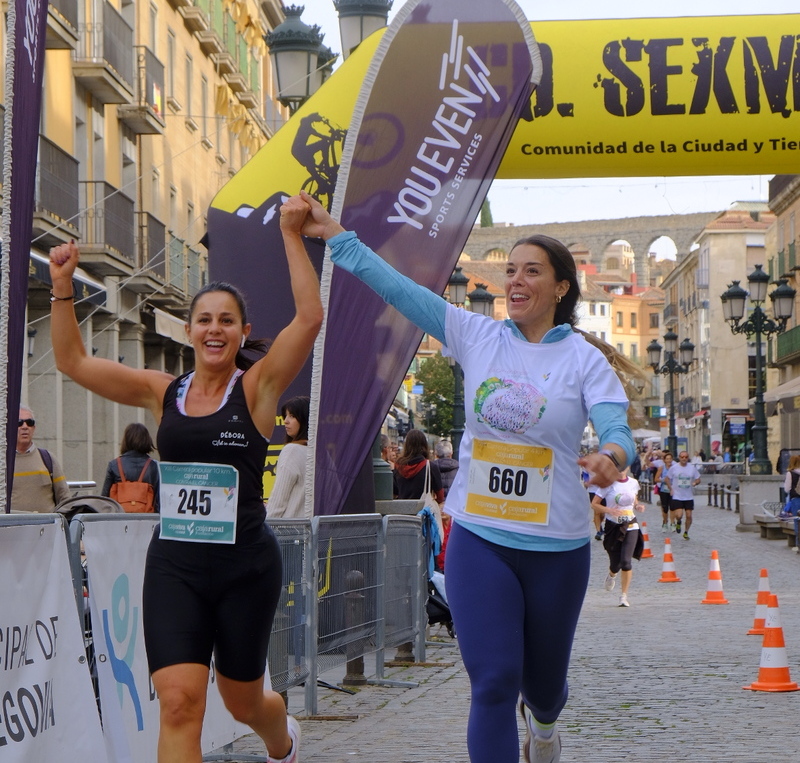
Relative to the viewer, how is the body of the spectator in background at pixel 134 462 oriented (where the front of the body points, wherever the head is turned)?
away from the camera

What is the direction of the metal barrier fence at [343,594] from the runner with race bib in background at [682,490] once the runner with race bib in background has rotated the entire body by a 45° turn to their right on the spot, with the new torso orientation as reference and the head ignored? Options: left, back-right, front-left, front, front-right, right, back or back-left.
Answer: front-left

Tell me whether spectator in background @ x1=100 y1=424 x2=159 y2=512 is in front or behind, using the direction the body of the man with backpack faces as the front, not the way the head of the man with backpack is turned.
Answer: behind

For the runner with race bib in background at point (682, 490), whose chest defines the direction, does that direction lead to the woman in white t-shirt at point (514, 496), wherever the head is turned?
yes

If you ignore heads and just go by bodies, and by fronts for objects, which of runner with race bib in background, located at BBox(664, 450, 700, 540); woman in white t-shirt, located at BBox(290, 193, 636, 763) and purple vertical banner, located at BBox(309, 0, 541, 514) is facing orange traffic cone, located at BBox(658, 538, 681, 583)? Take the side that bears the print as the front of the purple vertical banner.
the runner with race bib in background

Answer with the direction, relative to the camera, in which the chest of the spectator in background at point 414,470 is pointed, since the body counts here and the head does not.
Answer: away from the camera

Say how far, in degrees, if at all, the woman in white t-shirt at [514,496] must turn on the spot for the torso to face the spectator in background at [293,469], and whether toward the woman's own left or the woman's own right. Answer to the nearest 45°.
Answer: approximately 135° to the woman's own right

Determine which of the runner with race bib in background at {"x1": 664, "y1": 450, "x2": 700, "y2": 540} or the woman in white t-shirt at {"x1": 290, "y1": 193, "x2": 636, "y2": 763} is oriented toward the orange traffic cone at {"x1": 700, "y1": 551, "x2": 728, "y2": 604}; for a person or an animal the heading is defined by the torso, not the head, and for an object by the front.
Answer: the runner with race bib in background

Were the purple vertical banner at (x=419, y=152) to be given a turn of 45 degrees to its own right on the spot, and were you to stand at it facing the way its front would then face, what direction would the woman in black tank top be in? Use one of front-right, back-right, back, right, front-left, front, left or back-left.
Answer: front-left

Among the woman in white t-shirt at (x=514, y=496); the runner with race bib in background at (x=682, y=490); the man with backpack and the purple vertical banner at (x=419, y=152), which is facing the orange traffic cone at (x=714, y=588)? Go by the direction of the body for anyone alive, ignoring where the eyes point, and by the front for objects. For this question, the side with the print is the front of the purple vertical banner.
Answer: the runner with race bib in background

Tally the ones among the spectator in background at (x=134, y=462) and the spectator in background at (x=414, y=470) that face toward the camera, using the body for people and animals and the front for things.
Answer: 0

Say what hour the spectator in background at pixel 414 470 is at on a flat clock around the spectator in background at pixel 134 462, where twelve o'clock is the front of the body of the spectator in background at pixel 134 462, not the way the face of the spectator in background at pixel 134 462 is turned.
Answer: the spectator in background at pixel 414 470 is roughly at 2 o'clock from the spectator in background at pixel 134 462.

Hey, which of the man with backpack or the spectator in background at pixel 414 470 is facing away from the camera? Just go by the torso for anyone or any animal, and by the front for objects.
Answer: the spectator in background

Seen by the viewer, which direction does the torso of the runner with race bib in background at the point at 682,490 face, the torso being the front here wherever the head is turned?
toward the camera

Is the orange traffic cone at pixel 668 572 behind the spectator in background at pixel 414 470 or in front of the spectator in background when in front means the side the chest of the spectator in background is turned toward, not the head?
in front

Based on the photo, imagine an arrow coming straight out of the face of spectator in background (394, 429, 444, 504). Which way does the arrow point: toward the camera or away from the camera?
away from the camera

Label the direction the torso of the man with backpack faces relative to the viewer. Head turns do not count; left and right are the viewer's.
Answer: facing the viewer and to the left of the viewer
